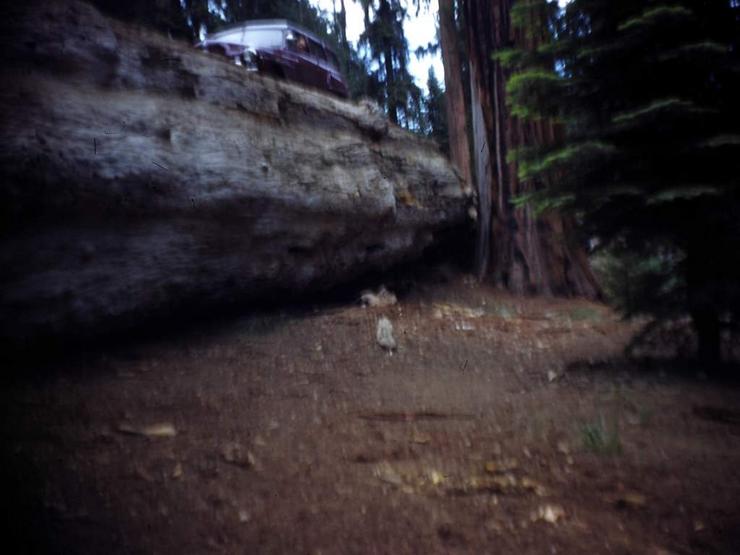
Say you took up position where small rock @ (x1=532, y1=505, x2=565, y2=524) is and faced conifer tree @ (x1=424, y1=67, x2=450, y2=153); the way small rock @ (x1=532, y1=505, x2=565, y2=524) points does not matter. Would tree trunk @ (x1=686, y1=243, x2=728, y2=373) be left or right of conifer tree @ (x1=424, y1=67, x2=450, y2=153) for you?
right

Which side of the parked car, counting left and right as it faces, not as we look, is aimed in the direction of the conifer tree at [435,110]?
back

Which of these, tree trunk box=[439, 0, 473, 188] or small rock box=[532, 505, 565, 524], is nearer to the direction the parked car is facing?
the small rock

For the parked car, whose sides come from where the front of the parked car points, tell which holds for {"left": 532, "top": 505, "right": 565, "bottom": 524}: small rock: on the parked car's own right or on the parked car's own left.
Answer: on the parked car's own left

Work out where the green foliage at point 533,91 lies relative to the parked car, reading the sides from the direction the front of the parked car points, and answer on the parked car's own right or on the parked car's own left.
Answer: on the parked car's own left

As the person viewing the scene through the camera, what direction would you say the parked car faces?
facing the viewer and to the left of the viewer
